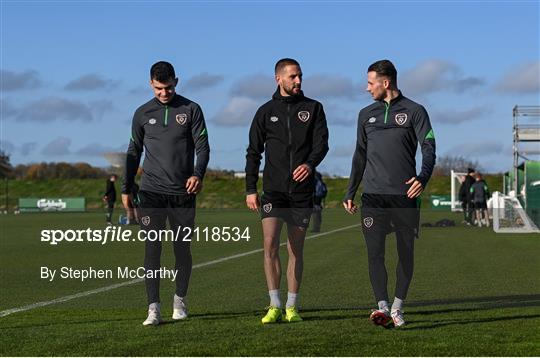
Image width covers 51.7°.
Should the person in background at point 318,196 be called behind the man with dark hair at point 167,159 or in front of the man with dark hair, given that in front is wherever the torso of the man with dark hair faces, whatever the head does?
behind

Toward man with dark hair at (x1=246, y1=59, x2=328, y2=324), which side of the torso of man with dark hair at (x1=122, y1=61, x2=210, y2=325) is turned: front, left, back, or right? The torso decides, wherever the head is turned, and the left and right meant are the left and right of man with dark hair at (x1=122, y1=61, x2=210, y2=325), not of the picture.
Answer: left

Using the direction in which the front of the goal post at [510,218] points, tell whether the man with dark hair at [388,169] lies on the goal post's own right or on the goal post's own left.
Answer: on the goal post's own left

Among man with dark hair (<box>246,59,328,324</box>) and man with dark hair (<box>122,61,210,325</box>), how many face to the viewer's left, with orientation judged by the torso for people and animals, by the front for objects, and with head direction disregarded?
0

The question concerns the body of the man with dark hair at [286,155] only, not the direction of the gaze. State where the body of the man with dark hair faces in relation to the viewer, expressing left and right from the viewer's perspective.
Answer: facing the viewer

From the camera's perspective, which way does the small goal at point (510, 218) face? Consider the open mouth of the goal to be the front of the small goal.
to the viewer's left

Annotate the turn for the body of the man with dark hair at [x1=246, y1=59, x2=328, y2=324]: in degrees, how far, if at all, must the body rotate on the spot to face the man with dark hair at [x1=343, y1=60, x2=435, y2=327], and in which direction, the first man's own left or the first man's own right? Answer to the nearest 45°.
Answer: approximately 90° to the first man's own left

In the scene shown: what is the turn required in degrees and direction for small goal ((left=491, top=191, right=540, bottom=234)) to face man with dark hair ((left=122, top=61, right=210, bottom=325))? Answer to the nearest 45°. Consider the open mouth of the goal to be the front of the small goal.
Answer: approximately 90° to its left

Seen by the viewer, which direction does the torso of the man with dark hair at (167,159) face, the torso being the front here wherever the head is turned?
toward the camera

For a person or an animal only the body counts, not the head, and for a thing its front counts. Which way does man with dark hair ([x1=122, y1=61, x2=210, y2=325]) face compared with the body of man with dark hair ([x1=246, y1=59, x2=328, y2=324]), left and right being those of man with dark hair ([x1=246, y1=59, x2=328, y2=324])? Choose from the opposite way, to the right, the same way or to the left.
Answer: the same way

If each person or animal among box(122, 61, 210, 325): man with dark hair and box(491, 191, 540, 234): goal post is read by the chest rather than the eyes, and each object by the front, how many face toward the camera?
1

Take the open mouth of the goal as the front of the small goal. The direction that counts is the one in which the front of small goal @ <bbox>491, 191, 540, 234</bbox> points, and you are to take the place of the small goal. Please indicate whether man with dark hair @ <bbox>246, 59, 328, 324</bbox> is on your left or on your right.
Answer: on your left

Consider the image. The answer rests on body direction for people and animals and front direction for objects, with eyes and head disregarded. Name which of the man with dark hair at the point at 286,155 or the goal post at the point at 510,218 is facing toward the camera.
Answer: the man with dark hair

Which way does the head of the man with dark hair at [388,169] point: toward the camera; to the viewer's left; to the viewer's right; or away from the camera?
to the viewer's left
